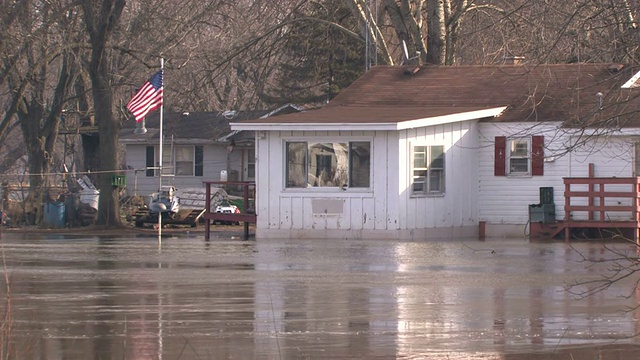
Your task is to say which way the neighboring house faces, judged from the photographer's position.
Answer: facing the viewer

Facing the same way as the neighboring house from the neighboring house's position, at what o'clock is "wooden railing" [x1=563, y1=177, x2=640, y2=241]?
The wooden railing is roughly at 11 o'clock from the neighboring house.

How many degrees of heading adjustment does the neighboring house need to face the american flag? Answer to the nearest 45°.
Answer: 0° — it already faces it

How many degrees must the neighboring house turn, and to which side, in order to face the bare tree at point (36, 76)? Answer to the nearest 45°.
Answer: approximately 45° to its right

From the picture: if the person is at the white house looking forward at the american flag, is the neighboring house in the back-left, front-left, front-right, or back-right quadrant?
front-right
